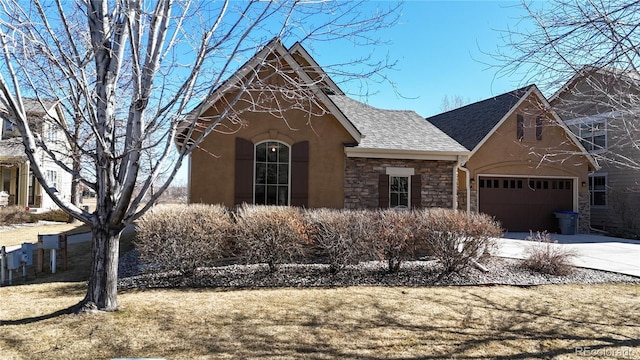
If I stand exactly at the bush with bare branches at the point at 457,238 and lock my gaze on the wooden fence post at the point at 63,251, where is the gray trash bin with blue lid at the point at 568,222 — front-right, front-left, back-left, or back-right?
back-right

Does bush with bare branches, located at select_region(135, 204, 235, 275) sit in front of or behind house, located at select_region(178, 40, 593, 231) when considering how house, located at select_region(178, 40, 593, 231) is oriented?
in front

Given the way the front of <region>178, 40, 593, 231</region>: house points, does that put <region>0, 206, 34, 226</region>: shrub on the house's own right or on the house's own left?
on the house's own right

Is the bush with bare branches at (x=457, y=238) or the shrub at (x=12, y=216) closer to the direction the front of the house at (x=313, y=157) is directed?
the bush with bare branches

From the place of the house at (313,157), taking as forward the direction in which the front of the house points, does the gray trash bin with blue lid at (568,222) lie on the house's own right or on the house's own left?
on the house's own left

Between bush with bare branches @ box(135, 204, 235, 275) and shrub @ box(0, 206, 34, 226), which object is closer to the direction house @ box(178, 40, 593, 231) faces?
the bush with bare branches

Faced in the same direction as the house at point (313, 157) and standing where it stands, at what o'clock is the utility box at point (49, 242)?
The utility box is roughly at 2 o'clock from the house.

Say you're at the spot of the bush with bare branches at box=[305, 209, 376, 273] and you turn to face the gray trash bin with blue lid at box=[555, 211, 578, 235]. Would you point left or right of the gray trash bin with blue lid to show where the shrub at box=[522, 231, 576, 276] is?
right

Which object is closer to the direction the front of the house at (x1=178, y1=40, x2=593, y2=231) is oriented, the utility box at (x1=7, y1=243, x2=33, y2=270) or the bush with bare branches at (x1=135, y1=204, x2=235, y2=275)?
the bush with bare branches

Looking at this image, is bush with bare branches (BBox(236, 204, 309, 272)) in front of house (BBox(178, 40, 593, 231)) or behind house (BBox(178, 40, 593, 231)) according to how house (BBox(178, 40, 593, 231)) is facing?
in front

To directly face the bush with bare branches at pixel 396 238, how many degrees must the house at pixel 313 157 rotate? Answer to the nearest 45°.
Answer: approximately 45° to its left

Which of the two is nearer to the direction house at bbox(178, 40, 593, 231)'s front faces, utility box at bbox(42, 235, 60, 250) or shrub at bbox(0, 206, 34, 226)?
the utility box

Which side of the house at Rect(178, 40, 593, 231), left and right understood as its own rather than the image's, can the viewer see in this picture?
front

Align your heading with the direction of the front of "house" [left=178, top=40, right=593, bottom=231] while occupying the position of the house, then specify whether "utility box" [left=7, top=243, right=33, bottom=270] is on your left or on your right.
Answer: on your right

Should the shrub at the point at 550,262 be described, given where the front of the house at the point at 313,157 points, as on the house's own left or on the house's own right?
on the house's own left

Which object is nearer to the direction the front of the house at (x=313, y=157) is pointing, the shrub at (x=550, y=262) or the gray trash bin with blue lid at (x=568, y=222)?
the shrub

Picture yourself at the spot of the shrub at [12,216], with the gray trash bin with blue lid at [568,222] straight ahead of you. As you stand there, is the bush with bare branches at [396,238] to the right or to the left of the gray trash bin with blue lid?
right
